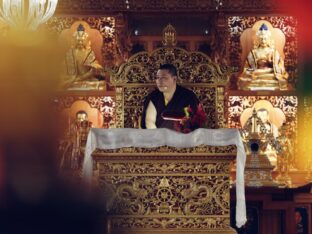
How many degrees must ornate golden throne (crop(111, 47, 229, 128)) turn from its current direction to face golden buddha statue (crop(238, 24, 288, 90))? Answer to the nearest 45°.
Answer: approximately 135° to its left

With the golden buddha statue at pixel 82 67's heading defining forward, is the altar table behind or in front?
in front

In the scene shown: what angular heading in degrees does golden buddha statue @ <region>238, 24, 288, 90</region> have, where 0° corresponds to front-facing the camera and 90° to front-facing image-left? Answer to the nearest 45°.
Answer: approximately 0°

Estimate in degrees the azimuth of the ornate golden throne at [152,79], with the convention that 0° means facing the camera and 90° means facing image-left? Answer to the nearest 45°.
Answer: approximately 0°

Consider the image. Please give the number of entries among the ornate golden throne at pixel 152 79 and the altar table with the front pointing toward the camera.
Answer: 2

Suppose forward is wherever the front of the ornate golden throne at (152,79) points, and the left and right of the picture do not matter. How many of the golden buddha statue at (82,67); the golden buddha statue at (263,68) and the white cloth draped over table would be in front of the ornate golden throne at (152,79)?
1

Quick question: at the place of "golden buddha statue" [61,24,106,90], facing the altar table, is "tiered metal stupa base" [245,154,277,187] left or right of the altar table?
left
